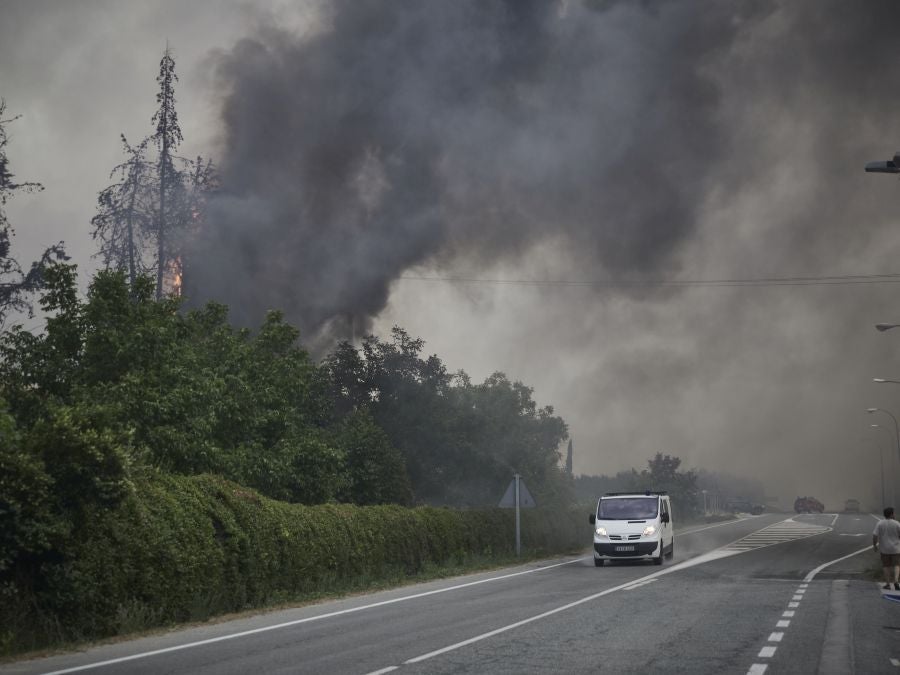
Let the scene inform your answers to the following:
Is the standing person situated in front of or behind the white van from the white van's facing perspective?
in front

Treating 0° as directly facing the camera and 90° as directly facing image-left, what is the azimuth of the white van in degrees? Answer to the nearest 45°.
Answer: approximately 0°

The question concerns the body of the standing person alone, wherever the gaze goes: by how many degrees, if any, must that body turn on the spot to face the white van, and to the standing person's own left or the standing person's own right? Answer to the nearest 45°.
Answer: approximately 45° to the standing person's own left

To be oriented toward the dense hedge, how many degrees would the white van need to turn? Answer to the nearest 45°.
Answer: approximately 45° to its right
